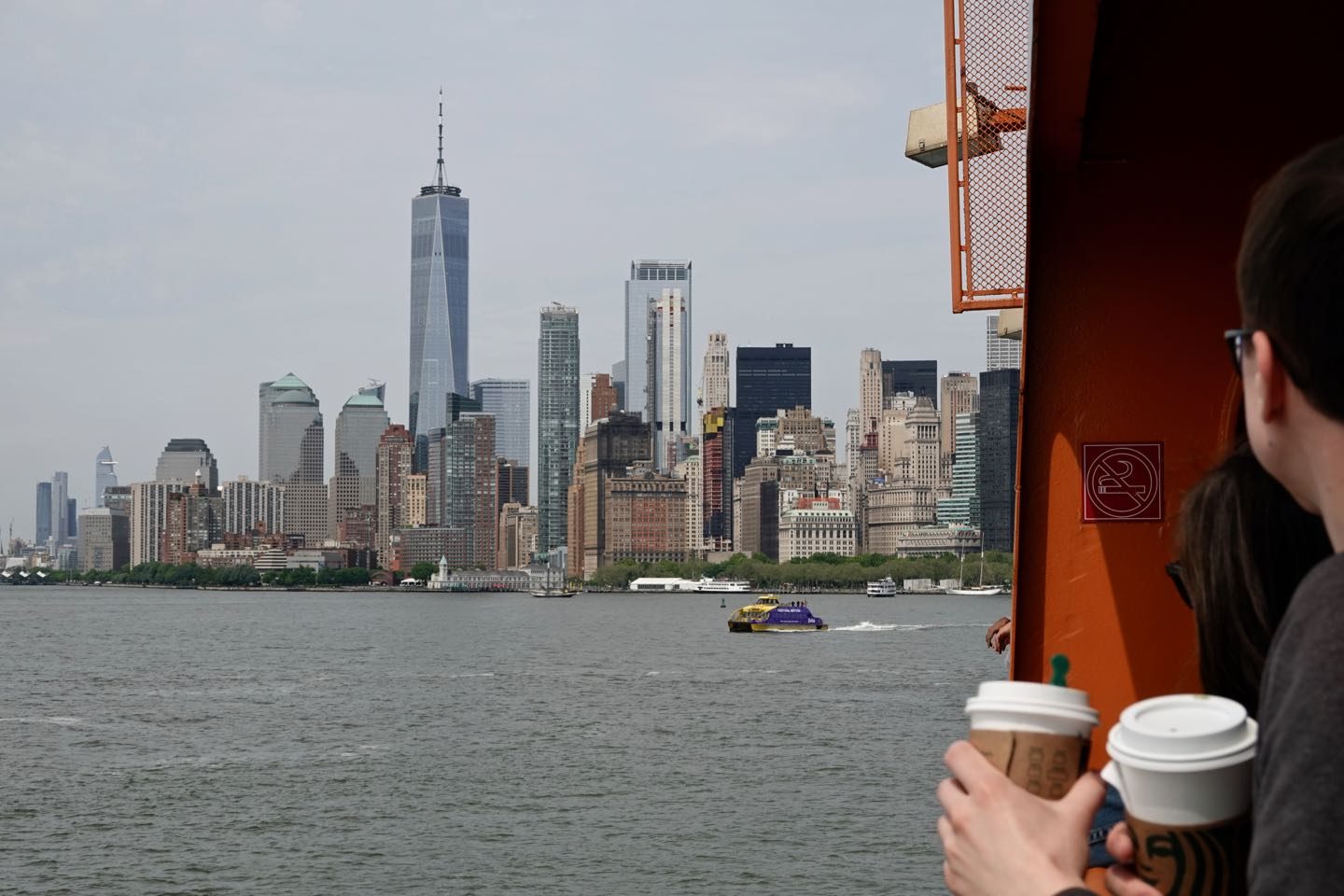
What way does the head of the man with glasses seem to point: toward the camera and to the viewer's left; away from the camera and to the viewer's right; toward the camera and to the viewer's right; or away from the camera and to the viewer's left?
away from the camera and to the viewer's left

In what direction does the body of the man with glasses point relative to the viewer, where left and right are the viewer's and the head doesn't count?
facing away from the viewer and to the left of the viewer
